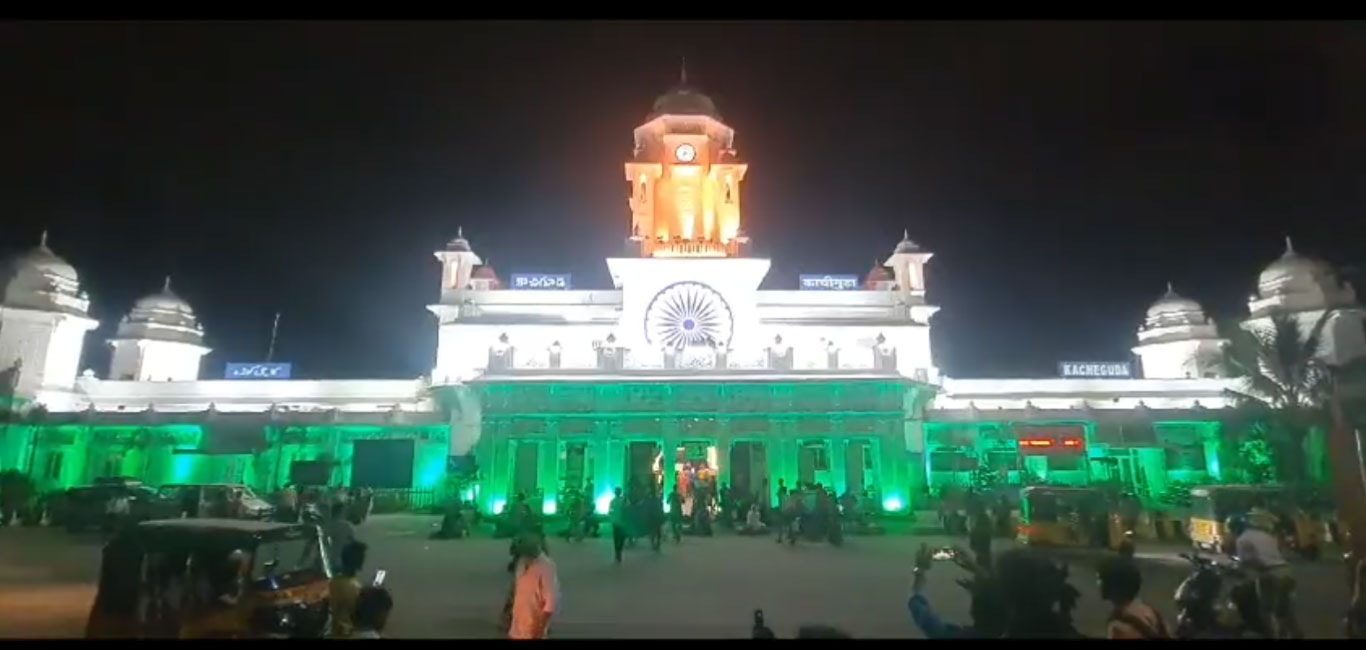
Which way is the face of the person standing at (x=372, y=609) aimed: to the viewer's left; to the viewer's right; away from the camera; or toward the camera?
away from the camera

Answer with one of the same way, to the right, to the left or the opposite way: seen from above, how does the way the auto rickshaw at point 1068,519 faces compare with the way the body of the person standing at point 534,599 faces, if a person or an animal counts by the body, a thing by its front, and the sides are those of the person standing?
the opposite way

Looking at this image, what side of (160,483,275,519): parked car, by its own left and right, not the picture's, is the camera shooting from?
right

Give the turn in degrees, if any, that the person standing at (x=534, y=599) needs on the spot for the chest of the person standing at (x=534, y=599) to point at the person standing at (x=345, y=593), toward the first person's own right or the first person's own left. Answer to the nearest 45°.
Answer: approximately 45° to the first person's own left

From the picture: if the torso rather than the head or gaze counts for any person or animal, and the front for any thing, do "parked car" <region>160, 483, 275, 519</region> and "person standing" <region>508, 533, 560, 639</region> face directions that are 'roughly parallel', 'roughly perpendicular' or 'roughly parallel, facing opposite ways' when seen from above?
roughly perpendicular

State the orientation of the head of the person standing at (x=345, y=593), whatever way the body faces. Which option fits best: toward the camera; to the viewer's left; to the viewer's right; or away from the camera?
away from the camera

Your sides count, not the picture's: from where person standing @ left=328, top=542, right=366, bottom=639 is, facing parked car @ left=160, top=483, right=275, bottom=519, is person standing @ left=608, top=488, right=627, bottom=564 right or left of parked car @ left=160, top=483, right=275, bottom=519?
right
